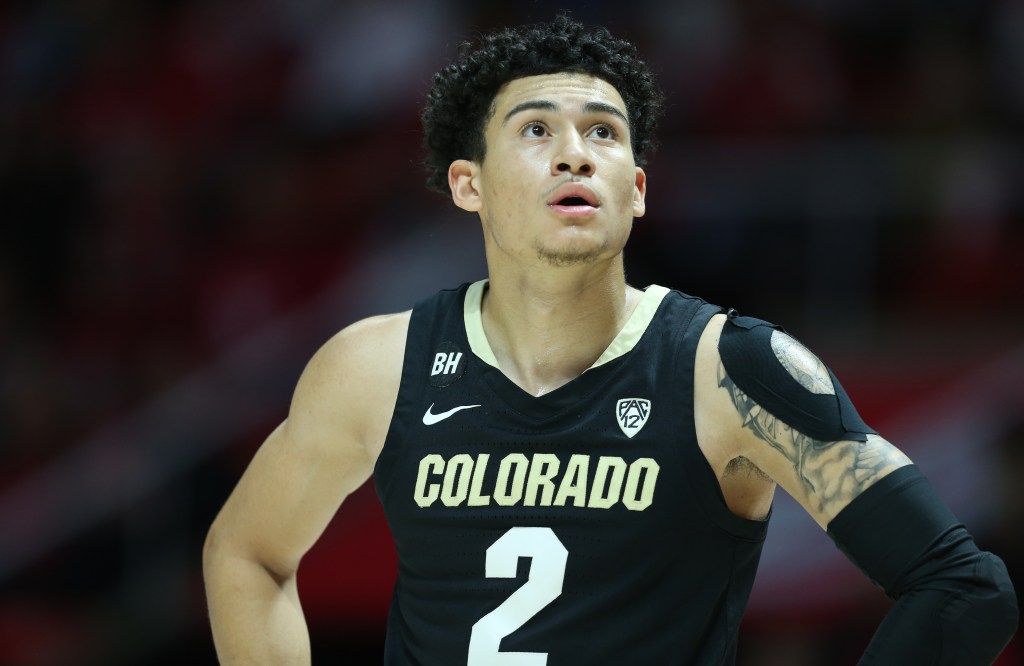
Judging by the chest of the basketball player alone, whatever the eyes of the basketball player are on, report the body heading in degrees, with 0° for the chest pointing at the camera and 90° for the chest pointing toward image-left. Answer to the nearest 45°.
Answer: approximately 0°
